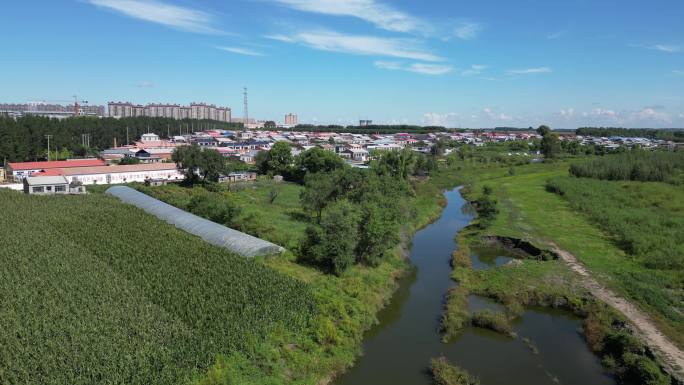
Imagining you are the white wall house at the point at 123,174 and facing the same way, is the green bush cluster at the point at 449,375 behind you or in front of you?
in front

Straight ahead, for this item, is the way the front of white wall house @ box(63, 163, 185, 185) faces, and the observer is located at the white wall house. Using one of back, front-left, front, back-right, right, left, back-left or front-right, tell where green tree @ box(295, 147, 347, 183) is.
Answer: left

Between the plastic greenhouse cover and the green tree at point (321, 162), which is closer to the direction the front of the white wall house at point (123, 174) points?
the plastic greenhouse cover

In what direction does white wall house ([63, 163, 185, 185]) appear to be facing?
toward the camera

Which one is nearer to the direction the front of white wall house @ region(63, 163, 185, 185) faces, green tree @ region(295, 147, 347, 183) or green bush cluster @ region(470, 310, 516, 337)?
the green bush cluster

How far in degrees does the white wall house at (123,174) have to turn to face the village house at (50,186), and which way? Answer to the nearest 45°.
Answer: approximately 45° to its right

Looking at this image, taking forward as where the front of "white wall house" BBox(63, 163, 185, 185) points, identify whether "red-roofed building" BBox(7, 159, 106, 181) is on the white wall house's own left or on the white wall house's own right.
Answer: on the white wall house's own right

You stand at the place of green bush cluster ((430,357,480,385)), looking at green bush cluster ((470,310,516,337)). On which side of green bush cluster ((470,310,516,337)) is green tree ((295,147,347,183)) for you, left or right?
left

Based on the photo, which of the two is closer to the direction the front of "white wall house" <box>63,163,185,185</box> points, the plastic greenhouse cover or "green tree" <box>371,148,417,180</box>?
the plastic greenhouse cover
